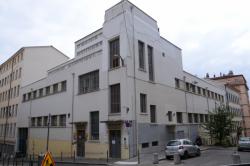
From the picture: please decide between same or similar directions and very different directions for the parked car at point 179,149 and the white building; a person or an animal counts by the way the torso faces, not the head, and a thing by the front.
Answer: very different directions

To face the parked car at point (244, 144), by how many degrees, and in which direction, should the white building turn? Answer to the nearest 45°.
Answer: approximately 135° to its left

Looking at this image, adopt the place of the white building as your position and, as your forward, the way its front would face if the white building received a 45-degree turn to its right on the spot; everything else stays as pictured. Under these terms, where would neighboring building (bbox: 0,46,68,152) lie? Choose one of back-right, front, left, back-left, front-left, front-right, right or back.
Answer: front-right

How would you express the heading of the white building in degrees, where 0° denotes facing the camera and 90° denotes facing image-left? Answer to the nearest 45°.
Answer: approximately 45°

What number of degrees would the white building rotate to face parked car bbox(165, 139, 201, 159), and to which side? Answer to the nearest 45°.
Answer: approximately 90° to its left
